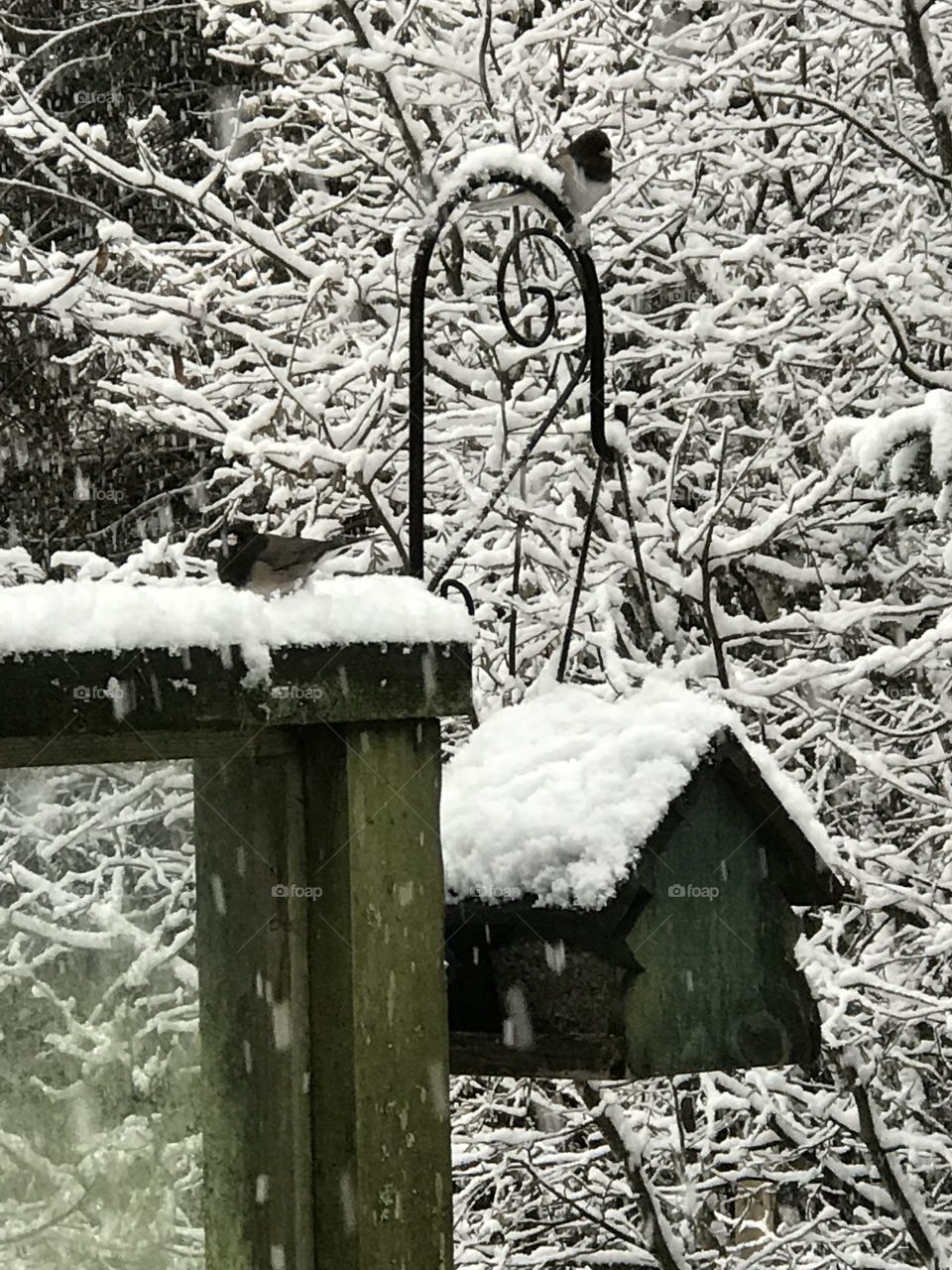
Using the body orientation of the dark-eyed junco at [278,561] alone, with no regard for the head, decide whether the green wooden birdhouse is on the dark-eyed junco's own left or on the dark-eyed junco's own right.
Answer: on the dark-eyed junco's own right

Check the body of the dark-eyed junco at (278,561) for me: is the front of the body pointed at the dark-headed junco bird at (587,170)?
no

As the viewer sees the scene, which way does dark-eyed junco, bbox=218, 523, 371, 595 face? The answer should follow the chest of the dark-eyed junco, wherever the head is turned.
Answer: to the viewer's left
